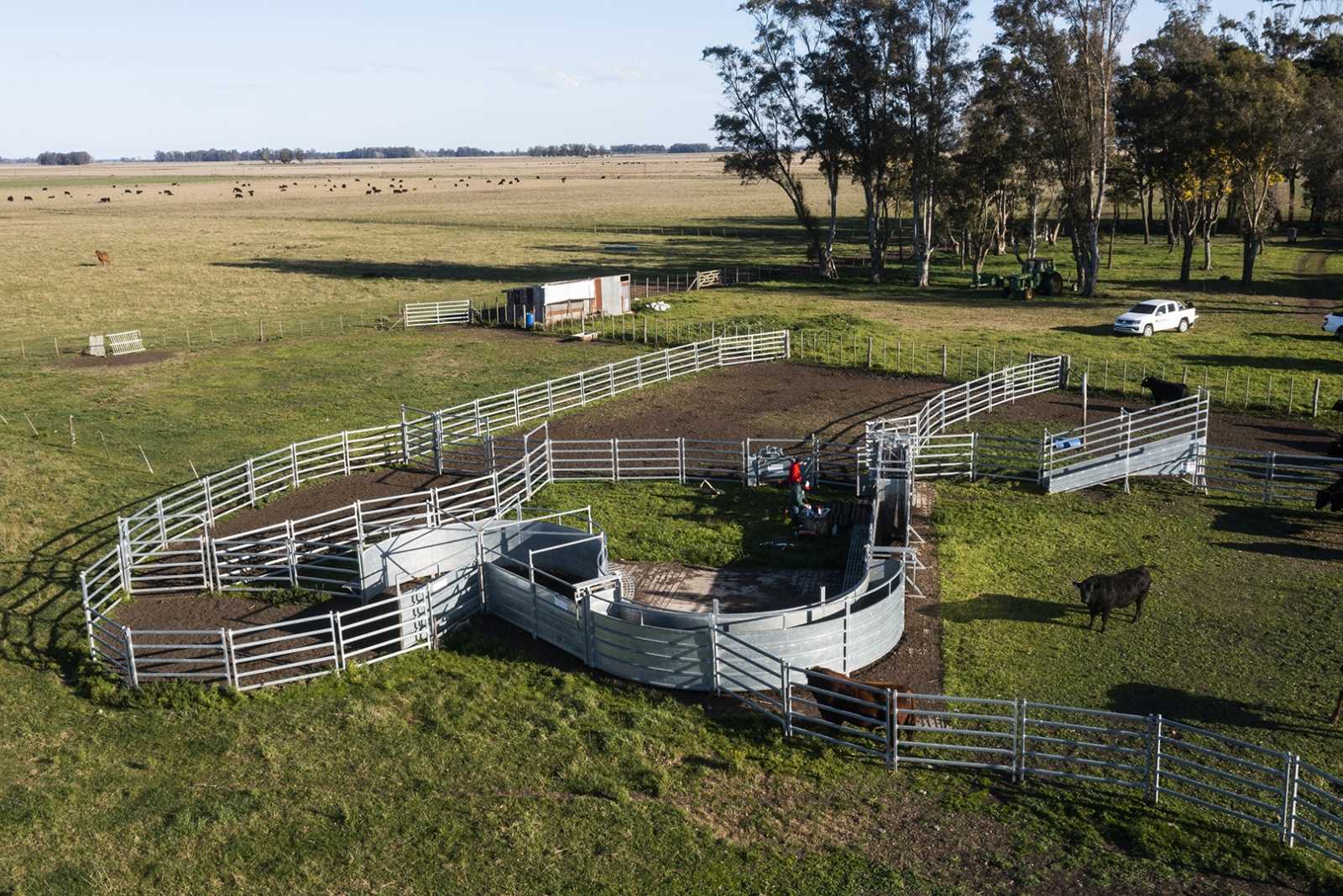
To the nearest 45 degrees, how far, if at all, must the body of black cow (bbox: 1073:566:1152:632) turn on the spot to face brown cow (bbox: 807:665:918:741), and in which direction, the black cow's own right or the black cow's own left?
0° — it already faces it

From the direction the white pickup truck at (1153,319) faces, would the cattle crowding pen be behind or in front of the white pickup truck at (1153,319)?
in front

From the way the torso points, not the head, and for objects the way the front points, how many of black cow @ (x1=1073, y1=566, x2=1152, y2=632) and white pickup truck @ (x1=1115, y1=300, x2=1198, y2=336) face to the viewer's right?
0

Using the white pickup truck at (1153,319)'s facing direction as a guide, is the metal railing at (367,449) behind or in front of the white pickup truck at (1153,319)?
in front

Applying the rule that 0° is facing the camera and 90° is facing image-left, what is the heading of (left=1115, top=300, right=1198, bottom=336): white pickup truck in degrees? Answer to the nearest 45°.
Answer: approximately 45°

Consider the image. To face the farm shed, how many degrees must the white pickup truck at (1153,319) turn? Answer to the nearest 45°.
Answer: approximately 45° to its right

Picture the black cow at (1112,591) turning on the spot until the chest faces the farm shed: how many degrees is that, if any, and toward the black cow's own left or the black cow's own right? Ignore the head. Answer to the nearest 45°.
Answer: approximately 90° to the black cow's own right

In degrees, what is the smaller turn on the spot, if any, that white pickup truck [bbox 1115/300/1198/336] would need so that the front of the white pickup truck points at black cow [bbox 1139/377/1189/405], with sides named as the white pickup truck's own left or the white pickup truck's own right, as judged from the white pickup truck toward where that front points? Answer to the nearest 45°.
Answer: approximately 45° to the white pickup truck's own left

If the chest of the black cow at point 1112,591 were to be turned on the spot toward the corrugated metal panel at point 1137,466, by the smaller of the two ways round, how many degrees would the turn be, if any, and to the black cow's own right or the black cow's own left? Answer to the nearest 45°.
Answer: approximately 135° to the black cow's own right

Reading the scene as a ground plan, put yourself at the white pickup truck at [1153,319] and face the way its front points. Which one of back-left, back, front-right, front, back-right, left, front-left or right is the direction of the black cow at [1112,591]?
front-left

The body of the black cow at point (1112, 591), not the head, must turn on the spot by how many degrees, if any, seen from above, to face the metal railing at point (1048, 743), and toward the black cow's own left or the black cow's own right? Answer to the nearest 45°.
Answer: approximately 45° to the black cow's own left

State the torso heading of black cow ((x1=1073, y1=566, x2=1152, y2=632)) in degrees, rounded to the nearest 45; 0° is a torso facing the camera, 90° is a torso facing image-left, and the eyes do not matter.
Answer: approximately 45°
